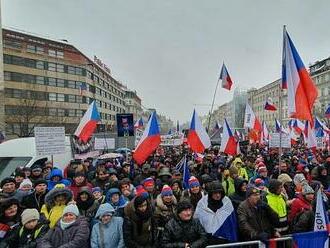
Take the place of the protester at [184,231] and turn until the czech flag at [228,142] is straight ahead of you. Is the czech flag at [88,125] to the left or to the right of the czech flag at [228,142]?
left

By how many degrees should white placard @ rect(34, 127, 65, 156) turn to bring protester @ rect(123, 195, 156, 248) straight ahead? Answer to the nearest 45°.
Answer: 0° — it already faces them

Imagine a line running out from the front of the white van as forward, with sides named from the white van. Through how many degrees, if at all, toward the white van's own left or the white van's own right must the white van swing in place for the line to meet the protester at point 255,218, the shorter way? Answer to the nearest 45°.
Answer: approximately 90° to the white van's own left

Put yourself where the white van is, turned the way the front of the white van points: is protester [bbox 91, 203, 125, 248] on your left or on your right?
on your left

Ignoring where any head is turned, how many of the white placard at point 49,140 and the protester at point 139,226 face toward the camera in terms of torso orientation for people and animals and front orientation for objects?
2

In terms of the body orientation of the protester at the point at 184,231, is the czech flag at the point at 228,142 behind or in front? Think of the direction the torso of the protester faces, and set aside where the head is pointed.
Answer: behind

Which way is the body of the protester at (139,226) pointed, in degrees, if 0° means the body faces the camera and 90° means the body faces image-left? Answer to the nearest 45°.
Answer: approximately 0°
